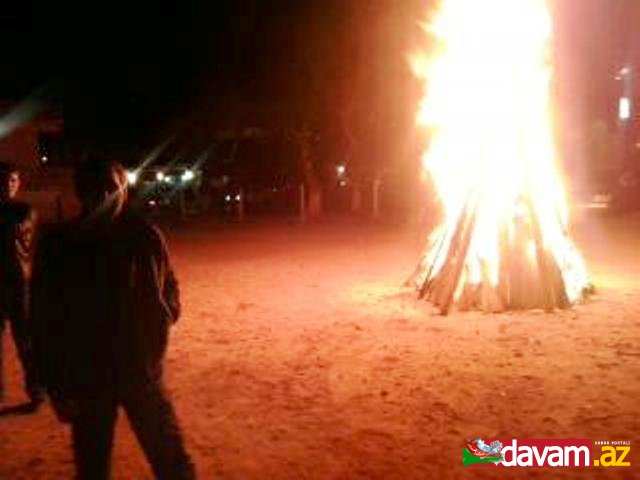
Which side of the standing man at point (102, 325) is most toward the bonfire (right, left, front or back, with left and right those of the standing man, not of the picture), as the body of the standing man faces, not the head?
front

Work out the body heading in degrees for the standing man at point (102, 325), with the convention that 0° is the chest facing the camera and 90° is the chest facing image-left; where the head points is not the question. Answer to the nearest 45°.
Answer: approximately 225°

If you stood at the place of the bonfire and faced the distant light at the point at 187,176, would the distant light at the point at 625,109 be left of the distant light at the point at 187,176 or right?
right

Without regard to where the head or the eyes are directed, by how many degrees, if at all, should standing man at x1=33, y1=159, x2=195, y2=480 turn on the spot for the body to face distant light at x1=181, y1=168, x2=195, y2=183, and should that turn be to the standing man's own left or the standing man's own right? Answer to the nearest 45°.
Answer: approximately 45° to the standing man's own left

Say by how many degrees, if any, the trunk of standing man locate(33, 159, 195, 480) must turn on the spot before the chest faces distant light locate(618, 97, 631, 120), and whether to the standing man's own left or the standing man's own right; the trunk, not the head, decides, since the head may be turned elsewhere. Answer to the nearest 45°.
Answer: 0° — they already face it

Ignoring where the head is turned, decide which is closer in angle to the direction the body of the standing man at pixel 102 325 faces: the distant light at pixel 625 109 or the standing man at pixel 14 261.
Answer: the distant light

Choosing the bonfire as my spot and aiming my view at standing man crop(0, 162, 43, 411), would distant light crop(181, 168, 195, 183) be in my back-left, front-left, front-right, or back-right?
back-right
